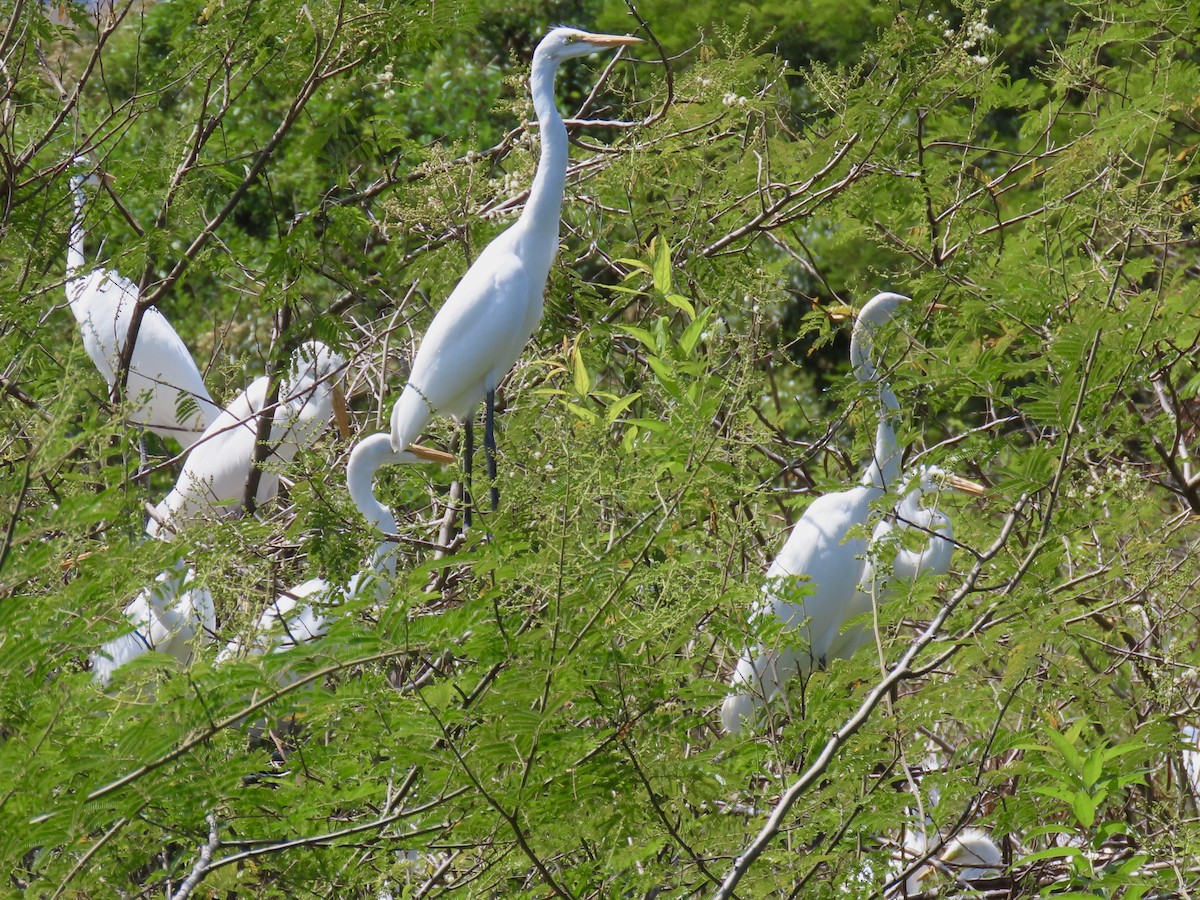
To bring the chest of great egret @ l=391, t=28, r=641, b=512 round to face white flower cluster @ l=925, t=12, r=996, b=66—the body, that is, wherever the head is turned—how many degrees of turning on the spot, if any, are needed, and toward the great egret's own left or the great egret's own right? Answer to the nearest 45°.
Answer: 0° — it already faces it

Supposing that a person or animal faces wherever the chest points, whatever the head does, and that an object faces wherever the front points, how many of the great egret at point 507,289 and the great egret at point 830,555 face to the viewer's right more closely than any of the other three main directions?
2

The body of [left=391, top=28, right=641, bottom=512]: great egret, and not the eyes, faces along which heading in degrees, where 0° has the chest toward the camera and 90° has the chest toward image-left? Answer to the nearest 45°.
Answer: approximately 270°

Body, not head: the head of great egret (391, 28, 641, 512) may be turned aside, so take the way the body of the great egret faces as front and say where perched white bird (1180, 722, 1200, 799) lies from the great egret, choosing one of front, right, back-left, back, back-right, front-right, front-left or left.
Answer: front-right

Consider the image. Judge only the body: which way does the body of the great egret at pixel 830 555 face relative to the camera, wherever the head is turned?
to the viewer's right
